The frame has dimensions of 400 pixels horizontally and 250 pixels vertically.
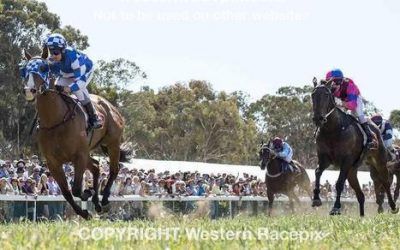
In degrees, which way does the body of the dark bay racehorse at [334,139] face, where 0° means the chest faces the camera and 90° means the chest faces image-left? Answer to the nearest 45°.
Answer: approximately 45°

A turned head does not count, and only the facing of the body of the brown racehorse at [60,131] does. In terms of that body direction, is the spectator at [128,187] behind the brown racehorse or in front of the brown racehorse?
behind

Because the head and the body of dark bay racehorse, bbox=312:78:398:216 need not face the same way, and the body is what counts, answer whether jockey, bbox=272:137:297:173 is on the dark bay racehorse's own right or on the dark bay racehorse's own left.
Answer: on the dark bay racehorse's own right

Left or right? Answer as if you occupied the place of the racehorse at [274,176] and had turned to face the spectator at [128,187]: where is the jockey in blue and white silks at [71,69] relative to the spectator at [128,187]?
left

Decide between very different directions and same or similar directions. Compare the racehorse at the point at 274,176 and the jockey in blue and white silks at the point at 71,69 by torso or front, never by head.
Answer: same or similar directions

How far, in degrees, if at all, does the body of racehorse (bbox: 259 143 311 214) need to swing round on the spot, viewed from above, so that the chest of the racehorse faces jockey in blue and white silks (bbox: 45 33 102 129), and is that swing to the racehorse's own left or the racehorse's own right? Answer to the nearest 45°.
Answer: approximately 45° to the racehorse's own left

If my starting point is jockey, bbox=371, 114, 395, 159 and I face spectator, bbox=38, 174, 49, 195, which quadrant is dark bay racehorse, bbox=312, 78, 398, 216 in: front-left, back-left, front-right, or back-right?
front-left

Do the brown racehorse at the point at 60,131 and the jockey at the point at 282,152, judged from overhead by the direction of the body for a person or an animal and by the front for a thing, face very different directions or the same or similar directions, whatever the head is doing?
same or similar directions

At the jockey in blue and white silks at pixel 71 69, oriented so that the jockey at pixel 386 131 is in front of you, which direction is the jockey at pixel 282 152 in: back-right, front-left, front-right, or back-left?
front-left

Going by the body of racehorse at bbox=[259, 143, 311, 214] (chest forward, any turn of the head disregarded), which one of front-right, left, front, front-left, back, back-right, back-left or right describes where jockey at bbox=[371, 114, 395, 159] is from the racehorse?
left

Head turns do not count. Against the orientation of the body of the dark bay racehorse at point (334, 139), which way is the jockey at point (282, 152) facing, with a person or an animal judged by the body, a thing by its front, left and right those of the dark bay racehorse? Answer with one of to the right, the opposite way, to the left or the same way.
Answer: the same way

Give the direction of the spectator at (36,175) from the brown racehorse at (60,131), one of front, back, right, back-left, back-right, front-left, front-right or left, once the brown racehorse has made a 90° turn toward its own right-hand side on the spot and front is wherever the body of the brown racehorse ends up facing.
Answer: front-right

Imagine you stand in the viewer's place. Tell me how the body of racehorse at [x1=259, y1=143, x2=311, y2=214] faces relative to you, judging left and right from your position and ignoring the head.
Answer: facing the viewer and to the left of the viewer

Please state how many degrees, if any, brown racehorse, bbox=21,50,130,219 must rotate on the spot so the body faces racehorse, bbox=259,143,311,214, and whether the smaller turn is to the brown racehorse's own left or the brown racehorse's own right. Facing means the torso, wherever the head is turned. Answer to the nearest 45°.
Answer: approximately 180°

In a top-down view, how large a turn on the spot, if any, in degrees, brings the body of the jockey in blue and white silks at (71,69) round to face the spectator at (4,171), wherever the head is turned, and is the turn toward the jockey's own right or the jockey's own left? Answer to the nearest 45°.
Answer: approximately 135° to the jockey's own right
